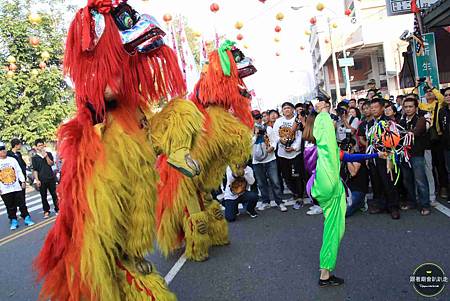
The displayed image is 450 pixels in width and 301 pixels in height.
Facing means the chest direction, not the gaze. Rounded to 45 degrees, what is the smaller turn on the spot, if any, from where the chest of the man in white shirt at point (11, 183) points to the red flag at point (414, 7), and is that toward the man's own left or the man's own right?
approximately 45° to the man's own left

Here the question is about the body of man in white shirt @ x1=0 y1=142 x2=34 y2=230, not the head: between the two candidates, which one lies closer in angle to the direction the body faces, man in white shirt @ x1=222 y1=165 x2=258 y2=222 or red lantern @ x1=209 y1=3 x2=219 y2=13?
the man in white shirt @ x1=222 y1=165 x2=258 y2=222

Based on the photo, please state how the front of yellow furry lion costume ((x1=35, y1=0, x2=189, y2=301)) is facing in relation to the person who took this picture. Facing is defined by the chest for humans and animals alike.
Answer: facing to the right of the viewer

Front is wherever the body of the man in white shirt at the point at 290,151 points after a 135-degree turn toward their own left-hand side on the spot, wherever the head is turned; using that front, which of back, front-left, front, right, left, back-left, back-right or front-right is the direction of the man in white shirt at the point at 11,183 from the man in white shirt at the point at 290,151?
back-left

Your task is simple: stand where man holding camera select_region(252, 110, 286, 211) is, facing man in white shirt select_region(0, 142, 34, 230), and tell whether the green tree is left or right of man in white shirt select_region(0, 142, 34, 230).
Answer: right

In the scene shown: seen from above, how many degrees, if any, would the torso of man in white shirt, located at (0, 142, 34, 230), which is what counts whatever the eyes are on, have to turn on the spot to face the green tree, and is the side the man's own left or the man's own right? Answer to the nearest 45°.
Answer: approximately 180°

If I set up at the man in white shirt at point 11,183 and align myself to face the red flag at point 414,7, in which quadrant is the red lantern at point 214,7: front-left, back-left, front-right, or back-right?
front-left

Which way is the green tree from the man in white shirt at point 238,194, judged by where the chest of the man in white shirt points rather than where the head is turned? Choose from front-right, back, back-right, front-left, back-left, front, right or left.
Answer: back-right

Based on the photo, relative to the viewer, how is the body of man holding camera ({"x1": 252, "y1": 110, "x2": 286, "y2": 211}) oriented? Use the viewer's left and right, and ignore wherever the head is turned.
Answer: facing the viewer and to the left of the viewer

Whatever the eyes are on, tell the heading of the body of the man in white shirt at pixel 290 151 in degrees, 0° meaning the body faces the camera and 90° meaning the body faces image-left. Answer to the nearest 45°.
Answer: approximately 0°

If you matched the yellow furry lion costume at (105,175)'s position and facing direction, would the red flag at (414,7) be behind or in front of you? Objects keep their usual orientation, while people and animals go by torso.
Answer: in front

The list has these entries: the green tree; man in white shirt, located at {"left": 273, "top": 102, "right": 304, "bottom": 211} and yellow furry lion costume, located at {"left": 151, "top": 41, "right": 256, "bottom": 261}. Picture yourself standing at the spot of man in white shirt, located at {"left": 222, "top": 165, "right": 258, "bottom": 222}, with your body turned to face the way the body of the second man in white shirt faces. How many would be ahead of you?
1

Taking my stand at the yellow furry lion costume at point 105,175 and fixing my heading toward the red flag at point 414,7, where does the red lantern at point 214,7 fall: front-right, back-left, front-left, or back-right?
front-left

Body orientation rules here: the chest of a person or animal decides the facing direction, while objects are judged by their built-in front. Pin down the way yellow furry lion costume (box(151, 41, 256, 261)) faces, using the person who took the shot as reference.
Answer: facing to the right of the viewer

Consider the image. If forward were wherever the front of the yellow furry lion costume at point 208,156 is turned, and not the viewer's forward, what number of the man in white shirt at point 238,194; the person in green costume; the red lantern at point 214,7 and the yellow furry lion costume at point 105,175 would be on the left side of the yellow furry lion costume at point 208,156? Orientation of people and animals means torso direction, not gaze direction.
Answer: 2
